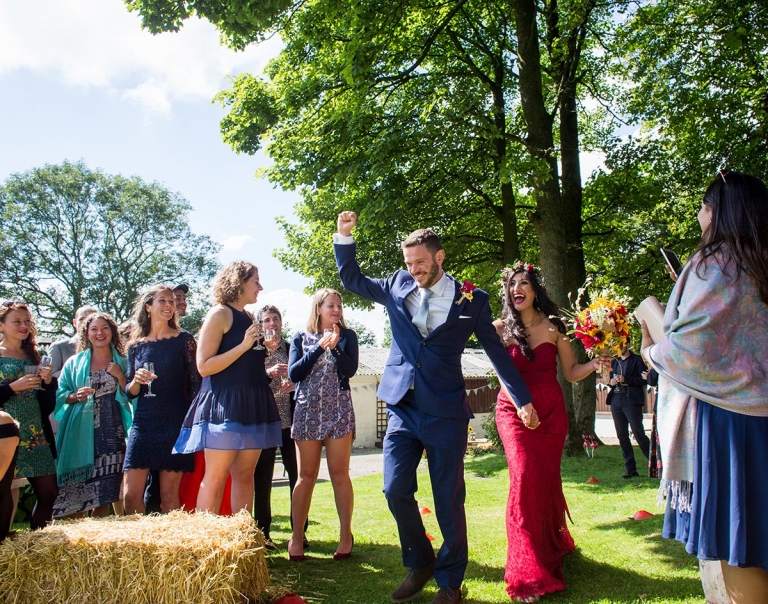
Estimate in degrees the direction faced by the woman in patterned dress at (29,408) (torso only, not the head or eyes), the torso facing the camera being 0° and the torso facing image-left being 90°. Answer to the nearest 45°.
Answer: approximately 315°

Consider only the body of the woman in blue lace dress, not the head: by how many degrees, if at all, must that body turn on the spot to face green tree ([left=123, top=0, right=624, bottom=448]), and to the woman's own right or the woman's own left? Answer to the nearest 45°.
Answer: approximately 135° to the woman's own left

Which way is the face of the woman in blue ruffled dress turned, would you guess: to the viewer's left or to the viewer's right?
to the viewer's right

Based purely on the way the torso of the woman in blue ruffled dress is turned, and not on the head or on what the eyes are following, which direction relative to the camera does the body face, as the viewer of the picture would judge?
to the viewer's right

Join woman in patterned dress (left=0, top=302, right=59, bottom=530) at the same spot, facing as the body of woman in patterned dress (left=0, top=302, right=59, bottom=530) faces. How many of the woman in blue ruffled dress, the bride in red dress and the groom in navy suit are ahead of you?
3

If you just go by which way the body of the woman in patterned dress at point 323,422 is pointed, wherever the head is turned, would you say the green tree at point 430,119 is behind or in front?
behind

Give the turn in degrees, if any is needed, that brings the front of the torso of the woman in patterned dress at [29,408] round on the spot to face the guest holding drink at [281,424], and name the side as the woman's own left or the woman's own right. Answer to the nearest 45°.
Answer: approximately 45° to the woman's own left

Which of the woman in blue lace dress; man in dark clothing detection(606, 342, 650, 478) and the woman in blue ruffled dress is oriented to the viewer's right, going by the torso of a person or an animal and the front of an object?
the woman in blue ruffled dress
